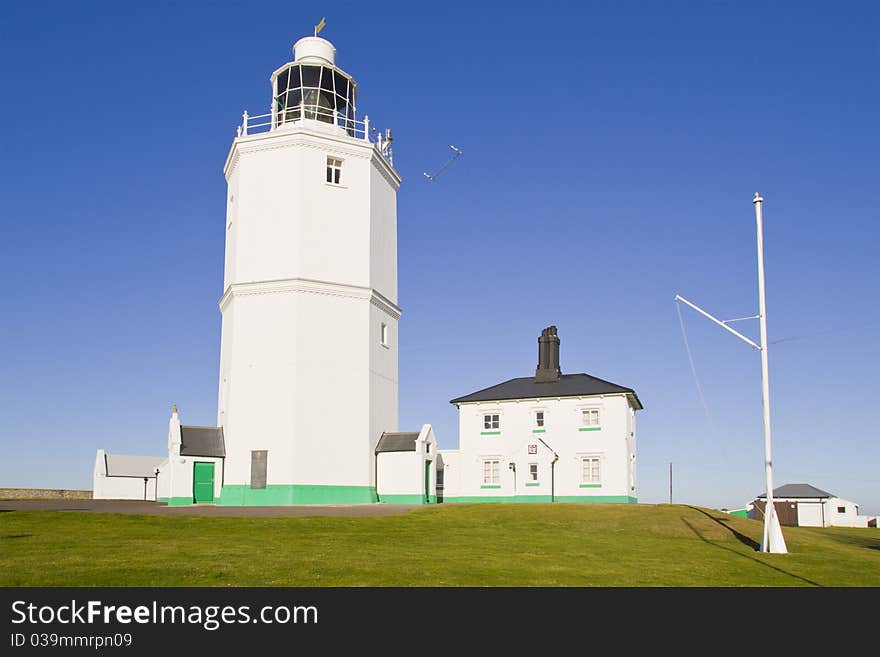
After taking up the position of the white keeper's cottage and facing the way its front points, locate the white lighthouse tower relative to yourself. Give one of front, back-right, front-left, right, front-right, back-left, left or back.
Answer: front-right

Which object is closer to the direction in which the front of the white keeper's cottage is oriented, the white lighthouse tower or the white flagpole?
the white flagpole

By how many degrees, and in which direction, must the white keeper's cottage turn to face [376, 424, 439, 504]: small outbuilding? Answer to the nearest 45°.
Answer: approximately 45° to its right

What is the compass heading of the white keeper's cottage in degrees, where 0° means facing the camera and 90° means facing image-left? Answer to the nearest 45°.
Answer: approximately 0°

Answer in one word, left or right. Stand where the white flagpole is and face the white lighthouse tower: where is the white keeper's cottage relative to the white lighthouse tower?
right

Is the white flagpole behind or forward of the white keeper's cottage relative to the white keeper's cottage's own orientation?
forward
